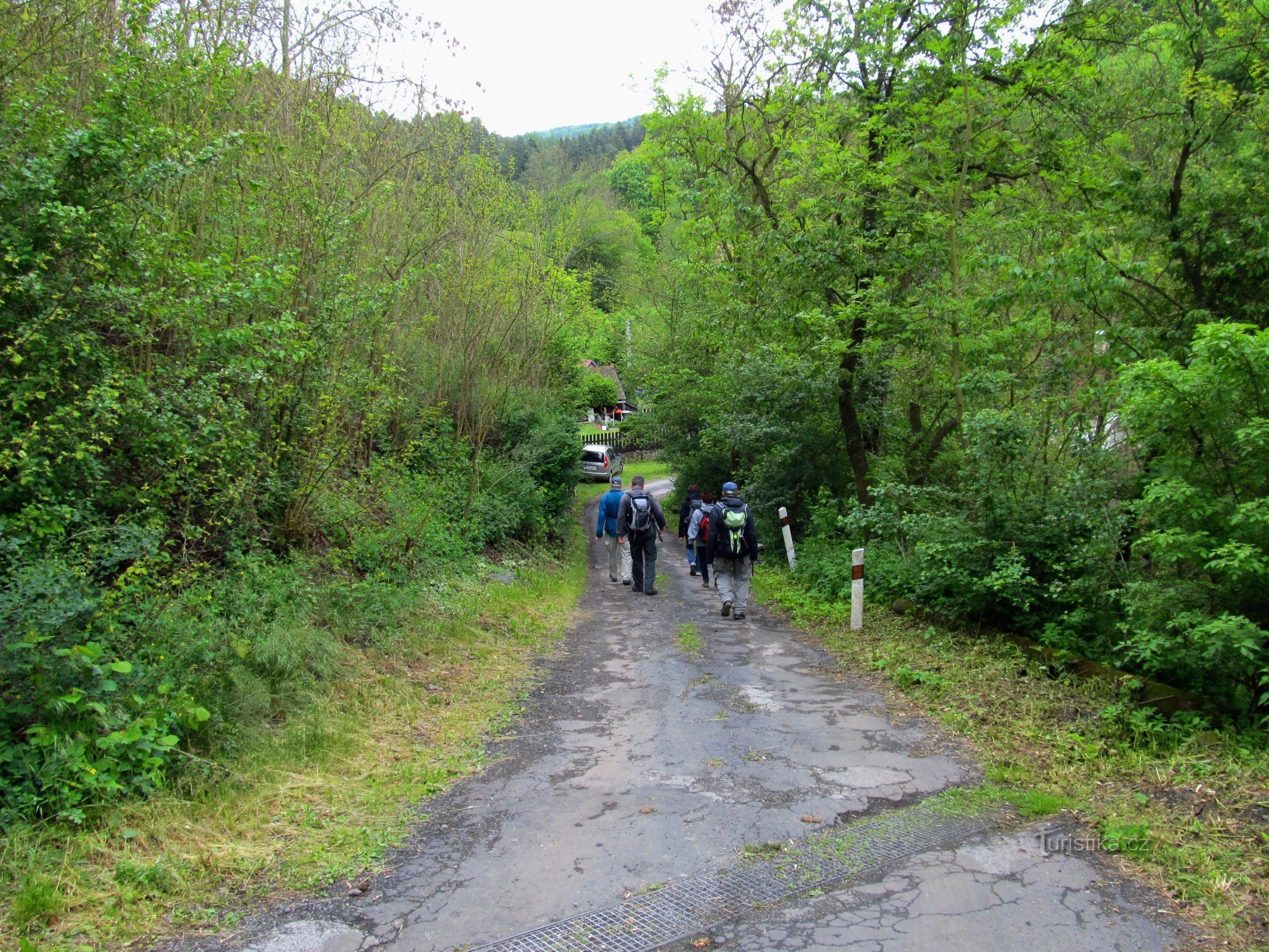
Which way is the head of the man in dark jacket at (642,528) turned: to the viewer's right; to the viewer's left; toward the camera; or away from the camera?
away from the camera

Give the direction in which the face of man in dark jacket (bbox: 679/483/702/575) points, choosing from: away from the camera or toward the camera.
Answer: away from the camera

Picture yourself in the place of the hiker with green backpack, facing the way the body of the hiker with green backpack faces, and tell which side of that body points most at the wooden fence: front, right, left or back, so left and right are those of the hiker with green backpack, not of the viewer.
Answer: front

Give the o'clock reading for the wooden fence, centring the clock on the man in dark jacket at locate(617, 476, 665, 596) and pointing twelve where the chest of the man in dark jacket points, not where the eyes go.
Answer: The wooden fence is roughly at 12 o'clock from the man in dark jacket.

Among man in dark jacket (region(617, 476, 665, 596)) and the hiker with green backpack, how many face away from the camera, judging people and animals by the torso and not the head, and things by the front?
2

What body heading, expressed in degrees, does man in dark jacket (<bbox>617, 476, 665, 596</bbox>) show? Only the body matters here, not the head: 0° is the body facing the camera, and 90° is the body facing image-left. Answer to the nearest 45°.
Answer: approximately 180°

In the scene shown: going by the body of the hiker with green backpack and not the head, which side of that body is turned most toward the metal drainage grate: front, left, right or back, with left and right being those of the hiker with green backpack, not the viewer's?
back

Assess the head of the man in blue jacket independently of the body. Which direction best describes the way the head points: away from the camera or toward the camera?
away from the camera

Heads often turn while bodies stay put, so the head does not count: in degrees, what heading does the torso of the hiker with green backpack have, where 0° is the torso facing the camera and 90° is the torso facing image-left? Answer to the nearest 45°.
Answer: approximately 180°
